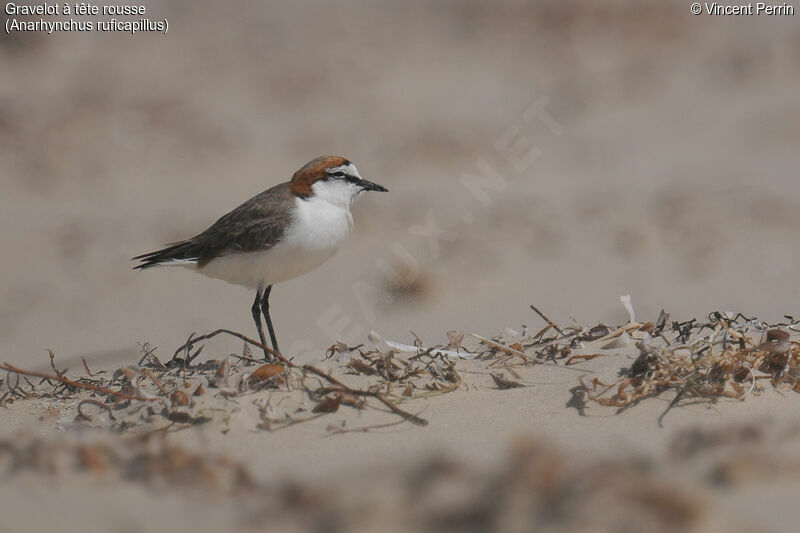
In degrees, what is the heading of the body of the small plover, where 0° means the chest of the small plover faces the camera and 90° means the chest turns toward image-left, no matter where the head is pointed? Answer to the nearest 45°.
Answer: approximately 270°

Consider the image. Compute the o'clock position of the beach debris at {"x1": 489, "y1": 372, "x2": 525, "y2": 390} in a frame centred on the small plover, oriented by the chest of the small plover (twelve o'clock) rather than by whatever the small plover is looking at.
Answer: The beach debris is roughly at 2 o'clock from the small plover.
